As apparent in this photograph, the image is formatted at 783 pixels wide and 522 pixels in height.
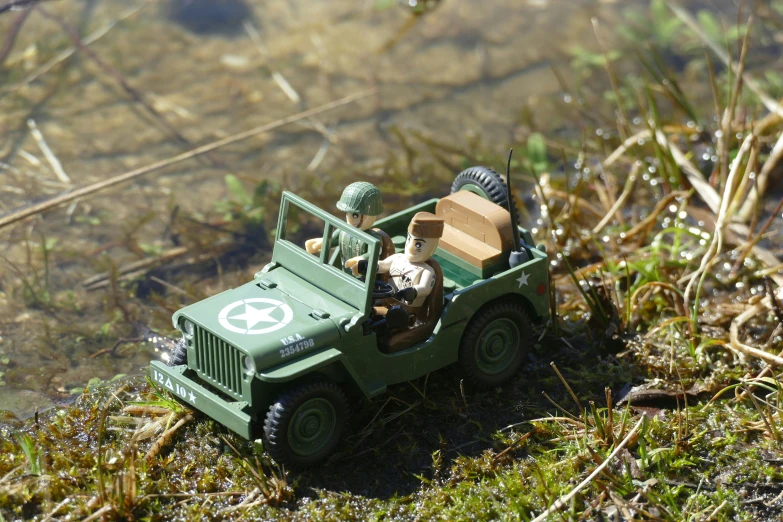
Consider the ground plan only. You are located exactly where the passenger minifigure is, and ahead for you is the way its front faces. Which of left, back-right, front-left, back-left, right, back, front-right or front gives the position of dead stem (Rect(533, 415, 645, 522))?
left

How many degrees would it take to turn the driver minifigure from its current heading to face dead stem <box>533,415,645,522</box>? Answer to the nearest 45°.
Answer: approximately 90° to its left

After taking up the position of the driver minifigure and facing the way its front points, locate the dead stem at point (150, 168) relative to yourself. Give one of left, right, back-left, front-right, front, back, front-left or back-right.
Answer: right

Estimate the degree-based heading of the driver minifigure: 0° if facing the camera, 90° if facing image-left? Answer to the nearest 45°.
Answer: approximately 45°

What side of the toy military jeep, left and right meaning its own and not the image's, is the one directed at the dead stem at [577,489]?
left

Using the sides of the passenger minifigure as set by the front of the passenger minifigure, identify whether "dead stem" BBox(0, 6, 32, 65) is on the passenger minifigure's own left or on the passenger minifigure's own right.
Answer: on the passenger minifigure's own right

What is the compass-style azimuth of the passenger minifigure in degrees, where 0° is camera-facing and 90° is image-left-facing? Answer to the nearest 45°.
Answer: approximately 45°

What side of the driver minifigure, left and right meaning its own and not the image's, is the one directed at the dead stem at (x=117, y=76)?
right
